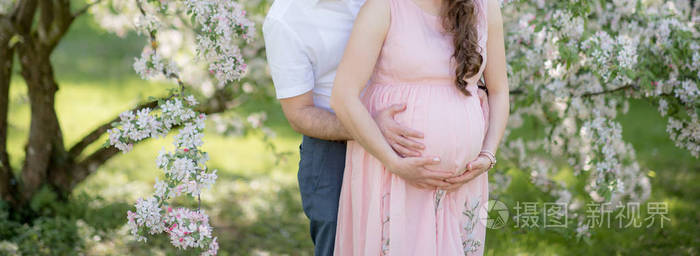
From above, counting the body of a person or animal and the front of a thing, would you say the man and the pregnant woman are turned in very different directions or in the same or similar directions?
same or similar directions

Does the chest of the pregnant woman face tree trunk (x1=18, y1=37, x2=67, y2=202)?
no

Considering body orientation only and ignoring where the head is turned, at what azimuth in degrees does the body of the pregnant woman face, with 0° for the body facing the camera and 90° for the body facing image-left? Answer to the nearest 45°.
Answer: approximately 315°

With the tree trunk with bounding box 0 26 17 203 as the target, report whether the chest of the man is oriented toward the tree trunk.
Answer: no
